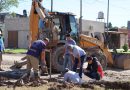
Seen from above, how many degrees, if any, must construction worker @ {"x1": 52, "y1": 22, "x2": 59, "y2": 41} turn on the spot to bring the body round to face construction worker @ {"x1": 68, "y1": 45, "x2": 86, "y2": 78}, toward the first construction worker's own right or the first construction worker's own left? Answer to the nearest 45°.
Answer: approximately 90° to the first construction worker's own left
